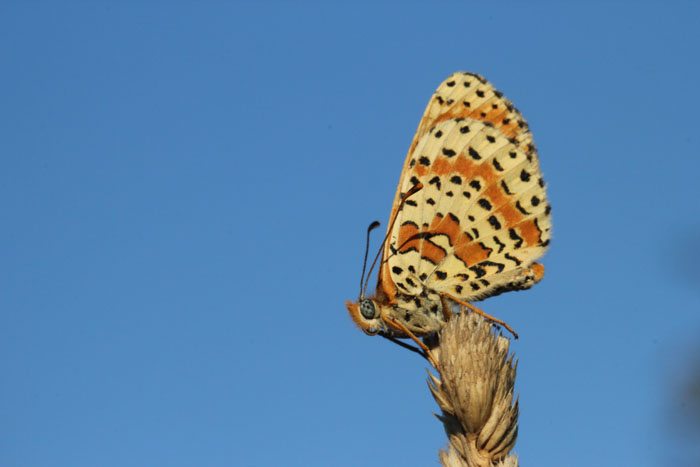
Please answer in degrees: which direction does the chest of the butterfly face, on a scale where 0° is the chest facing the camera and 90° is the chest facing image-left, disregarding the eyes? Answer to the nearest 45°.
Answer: approximately 90°
